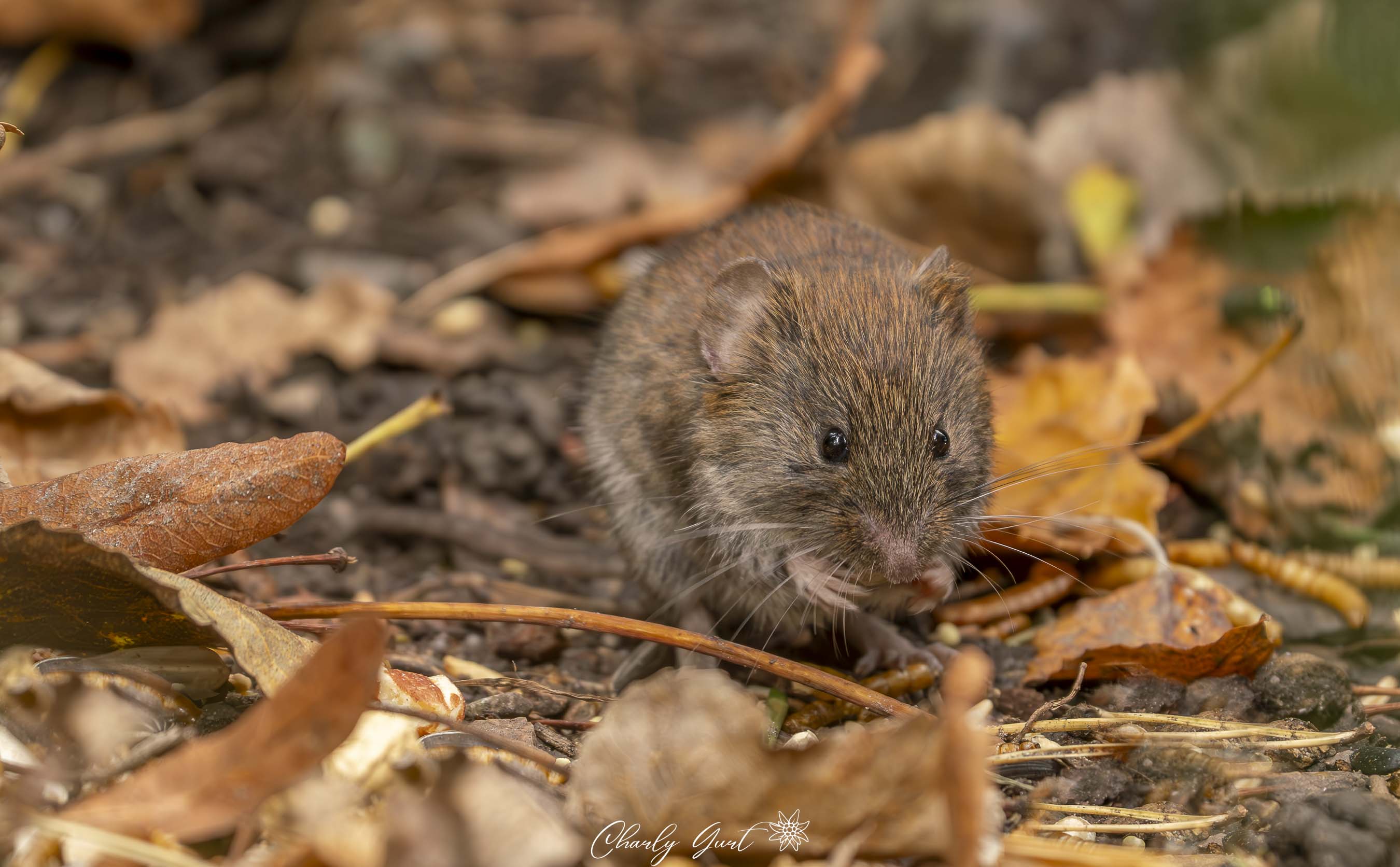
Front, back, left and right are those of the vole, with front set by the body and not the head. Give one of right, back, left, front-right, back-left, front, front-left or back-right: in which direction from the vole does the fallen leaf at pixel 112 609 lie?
right

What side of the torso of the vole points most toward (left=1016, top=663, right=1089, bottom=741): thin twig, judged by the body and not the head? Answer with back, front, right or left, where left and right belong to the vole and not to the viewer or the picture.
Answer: front

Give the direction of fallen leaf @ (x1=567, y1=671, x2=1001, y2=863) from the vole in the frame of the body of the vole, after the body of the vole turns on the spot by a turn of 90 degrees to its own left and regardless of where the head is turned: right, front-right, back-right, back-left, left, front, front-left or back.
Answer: back-right

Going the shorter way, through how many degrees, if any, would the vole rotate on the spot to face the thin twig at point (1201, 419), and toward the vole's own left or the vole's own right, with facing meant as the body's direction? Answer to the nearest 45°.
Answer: approximately 90° to the vole's own left

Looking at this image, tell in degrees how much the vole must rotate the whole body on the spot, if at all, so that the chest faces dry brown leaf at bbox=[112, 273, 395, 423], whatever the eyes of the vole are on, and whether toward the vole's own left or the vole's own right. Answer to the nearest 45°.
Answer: approximately 180°

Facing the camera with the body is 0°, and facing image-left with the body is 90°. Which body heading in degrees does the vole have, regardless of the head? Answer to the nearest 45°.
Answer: approximately 315°

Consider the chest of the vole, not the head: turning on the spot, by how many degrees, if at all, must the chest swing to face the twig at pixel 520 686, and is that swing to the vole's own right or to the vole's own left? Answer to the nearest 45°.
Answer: approximately 90° to the vole's own right

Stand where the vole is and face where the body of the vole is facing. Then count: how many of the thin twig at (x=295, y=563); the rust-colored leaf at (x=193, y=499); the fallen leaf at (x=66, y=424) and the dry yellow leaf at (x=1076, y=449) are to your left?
1

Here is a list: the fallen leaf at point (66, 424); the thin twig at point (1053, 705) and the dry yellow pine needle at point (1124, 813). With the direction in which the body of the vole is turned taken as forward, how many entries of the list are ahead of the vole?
2

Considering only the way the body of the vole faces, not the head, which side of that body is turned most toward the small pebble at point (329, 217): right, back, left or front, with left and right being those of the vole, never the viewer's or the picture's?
back

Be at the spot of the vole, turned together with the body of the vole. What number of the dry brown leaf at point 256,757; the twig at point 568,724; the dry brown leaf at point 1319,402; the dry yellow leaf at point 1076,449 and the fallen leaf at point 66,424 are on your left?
2

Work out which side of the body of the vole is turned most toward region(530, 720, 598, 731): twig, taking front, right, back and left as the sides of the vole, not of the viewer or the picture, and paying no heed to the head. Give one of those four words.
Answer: right
